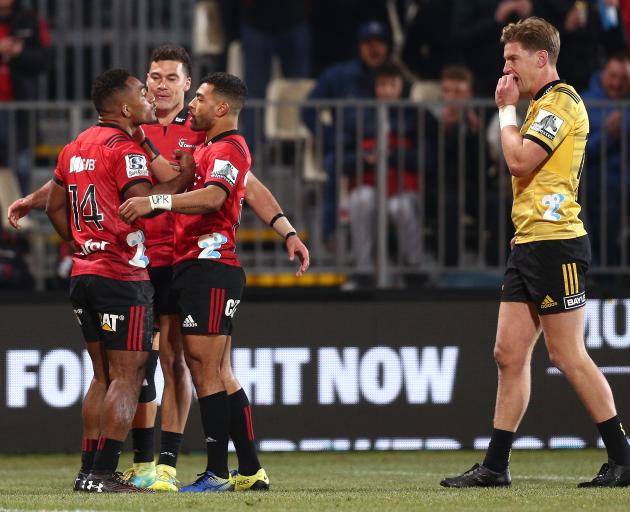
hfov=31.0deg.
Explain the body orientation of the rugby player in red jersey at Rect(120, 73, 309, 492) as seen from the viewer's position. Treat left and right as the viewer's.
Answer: facing to the left of the viewer

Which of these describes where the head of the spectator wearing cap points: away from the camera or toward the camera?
toward the camera

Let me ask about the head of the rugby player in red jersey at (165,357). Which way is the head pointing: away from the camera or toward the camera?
toward the camera

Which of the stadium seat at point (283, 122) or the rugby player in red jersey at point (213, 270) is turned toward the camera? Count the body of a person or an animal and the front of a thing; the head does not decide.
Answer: the stadium seat

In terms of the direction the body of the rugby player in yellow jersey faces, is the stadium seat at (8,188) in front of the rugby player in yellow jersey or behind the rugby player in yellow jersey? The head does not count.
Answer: in front

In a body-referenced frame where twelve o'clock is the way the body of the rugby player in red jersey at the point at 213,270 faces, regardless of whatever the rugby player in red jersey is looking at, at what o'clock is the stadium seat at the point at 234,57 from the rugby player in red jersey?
The stadium seat is roughly at 3 o'clock from the rugby player in red jersey.

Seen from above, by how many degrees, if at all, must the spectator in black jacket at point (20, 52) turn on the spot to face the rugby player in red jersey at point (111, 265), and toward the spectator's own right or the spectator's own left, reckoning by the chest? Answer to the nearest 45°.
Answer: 0° — they already face them

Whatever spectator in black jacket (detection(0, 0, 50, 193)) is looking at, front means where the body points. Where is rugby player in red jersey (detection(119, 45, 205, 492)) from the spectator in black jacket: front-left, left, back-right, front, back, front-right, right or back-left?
front

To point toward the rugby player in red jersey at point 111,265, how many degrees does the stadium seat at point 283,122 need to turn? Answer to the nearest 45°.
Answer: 0° — it already faces them

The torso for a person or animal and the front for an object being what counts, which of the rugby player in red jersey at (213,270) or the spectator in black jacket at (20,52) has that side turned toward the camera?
the spectator in black jacket

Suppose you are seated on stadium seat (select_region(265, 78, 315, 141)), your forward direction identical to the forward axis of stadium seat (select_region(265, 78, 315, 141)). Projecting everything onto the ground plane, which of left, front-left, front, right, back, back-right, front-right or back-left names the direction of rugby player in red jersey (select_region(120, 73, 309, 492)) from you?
front

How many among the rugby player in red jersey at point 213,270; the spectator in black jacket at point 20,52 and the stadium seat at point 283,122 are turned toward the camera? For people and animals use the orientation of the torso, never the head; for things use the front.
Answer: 2

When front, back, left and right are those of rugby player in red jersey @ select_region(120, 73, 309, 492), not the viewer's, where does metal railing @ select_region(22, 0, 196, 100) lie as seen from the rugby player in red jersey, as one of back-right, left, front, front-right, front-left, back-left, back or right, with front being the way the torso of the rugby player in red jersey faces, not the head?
right

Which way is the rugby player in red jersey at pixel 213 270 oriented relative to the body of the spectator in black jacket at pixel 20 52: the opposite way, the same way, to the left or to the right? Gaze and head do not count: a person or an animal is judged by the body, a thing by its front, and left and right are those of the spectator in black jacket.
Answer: to the right

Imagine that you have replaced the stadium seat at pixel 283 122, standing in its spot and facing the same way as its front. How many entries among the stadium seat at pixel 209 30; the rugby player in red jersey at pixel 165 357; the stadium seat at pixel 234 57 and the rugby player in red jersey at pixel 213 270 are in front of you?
2

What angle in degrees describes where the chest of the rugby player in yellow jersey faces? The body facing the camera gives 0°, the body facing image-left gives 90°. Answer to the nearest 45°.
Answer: approximately 90°

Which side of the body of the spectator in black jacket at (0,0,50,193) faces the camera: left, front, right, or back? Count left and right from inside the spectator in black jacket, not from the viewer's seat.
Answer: front

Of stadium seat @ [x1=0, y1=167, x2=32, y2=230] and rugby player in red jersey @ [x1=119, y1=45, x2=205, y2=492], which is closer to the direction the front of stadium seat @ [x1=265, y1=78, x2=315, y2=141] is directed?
the rugby player in red jersey

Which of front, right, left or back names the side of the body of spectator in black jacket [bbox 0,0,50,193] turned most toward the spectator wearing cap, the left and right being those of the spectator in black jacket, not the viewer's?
left
